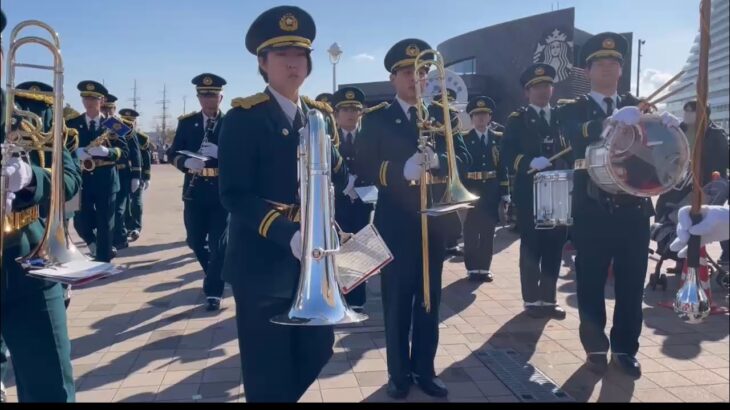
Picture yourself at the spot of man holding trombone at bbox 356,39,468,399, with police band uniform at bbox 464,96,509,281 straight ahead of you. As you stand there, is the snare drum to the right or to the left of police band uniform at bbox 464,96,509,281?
right

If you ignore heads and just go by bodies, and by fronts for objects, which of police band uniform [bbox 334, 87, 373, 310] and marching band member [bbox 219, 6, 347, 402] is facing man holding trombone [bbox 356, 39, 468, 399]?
the police band uniform

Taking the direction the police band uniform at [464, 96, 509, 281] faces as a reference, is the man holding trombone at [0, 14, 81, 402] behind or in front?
in front

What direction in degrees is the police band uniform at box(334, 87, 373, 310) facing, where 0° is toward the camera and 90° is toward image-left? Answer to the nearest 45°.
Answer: approximately 0°

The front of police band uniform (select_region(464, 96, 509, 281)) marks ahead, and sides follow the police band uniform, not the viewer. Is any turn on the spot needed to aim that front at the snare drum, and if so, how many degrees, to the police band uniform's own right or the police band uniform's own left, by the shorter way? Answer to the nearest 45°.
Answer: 0° — it already faces it

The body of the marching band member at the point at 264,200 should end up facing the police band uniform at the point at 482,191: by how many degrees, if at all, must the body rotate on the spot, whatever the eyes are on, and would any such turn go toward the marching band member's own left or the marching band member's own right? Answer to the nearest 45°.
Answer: approximately 90° to the marching band member's own left

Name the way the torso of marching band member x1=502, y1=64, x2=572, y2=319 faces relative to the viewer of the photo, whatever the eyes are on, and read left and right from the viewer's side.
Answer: facing the viewer and to the right of the viewer

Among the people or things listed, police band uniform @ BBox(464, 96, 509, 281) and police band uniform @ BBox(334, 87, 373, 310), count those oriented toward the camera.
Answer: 2

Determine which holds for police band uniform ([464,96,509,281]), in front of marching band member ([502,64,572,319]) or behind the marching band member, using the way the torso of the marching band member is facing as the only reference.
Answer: behind

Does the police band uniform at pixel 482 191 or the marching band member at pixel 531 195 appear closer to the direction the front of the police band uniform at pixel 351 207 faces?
the marching band member

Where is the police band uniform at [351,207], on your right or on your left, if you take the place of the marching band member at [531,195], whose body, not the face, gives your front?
on your right

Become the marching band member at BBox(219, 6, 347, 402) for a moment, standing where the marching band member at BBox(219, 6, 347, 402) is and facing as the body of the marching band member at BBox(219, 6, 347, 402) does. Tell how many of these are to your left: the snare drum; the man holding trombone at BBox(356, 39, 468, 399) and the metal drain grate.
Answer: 3

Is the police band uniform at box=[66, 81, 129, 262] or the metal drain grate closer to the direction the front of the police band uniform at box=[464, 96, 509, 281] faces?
the metal drain grate

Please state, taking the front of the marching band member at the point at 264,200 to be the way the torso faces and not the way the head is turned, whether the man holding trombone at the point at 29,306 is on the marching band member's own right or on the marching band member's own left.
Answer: on the marching band member's own right

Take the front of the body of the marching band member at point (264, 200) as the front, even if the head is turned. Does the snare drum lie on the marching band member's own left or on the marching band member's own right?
on the marching band member's own left

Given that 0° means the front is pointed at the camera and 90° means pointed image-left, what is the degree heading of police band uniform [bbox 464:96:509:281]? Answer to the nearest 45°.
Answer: approximately 0°
